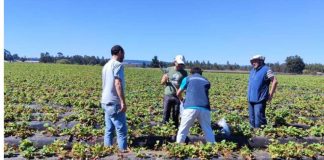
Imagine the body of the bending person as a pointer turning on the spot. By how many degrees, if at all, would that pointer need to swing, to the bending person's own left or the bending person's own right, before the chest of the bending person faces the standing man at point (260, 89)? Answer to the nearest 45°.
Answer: approximately 45° to the bending person's own right

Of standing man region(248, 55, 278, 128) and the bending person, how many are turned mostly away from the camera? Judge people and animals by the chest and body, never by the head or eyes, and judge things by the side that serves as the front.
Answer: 1

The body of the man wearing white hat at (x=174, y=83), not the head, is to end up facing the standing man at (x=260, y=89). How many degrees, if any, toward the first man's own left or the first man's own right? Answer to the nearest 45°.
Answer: approximately 90° to the first man's own left

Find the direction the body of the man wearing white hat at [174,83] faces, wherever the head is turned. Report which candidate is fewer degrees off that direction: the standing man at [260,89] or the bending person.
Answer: the bending person

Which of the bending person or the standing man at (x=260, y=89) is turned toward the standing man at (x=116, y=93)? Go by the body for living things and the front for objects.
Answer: the standing man at (x=260, y=89)

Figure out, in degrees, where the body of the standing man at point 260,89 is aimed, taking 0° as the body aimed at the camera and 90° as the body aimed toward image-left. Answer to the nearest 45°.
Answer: approximately 45°

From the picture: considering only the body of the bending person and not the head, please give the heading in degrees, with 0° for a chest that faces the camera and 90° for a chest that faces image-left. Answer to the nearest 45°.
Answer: approximately 180°

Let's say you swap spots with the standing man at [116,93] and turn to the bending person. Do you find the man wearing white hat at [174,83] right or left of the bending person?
left

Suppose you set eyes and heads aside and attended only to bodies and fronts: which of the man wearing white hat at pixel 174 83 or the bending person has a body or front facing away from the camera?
the bending person

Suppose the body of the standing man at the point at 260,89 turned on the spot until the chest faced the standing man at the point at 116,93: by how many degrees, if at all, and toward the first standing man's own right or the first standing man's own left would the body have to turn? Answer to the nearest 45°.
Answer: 0° — they already face them
